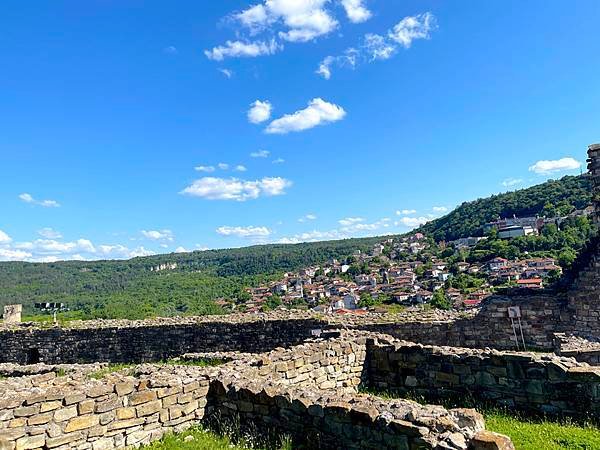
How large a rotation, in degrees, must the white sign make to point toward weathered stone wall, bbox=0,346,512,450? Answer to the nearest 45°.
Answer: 0° — it already faces it

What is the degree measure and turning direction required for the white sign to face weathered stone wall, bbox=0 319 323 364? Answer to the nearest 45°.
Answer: approximately 90° to its right

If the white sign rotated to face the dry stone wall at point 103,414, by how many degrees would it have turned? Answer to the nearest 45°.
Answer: approximately 45° to its right

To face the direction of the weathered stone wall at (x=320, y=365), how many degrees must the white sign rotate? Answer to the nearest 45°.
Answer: approximately 45° to its right

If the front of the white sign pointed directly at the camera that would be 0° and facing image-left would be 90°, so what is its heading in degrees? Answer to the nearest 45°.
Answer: approximately 0°
